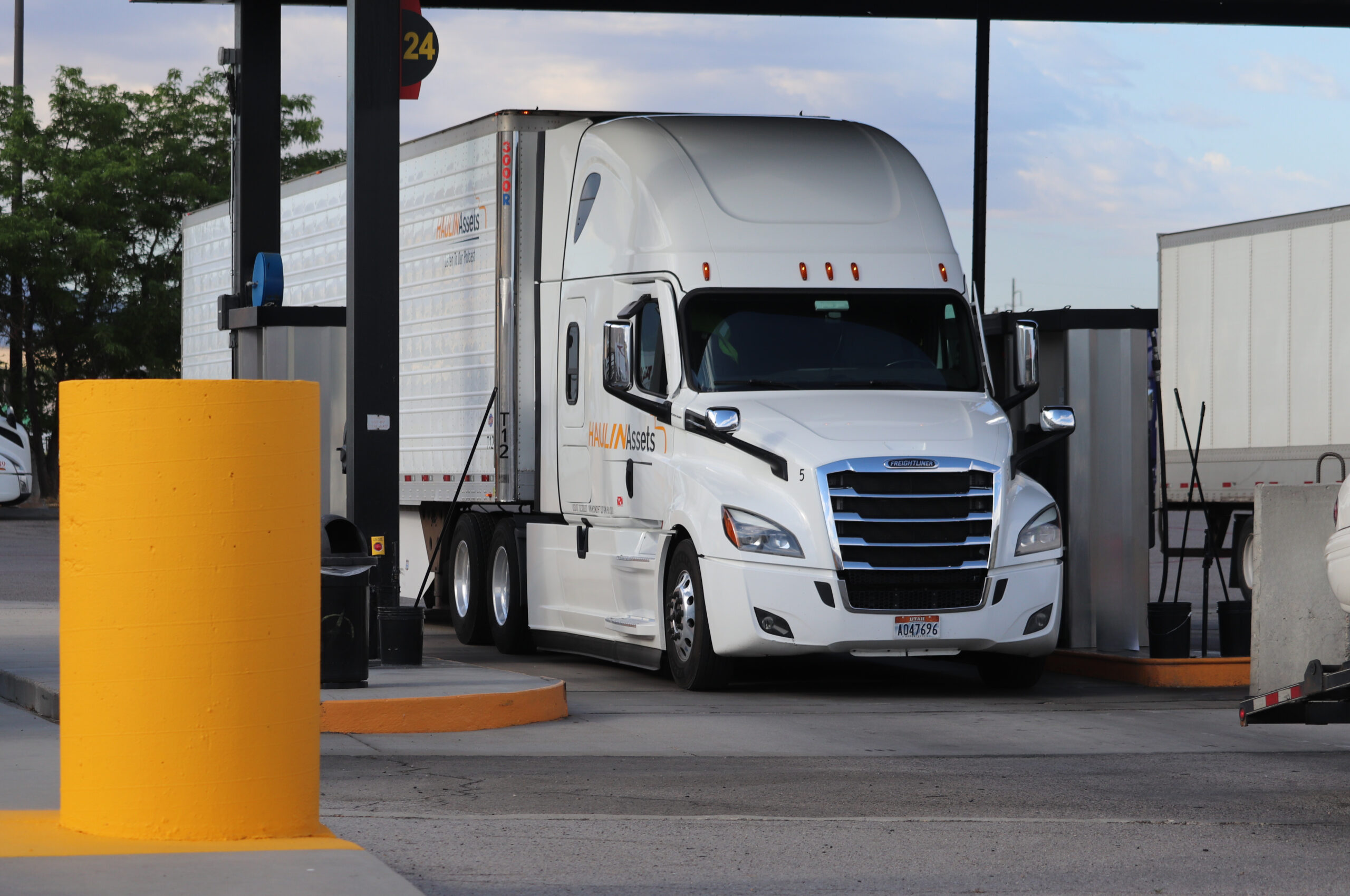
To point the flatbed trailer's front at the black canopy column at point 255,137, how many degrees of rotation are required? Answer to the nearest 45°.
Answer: approximately 135° to its left

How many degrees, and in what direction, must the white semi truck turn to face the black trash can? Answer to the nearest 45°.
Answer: approximately 90° to its right

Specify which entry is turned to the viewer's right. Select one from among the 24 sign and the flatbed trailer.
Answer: the flatbed trailer

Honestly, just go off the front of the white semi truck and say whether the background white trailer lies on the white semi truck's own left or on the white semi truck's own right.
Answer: on the white semi truck's own left

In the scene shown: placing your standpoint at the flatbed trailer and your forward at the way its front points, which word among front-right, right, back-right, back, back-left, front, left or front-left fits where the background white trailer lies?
left

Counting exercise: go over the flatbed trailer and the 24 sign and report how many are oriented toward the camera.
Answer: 1

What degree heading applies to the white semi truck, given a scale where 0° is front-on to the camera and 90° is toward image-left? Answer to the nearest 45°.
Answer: approximately 315°

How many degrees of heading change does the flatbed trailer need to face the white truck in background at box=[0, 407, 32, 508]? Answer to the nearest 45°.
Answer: approximately 135° to its left

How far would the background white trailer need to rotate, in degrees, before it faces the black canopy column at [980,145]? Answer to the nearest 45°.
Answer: approximately 90° to its right
